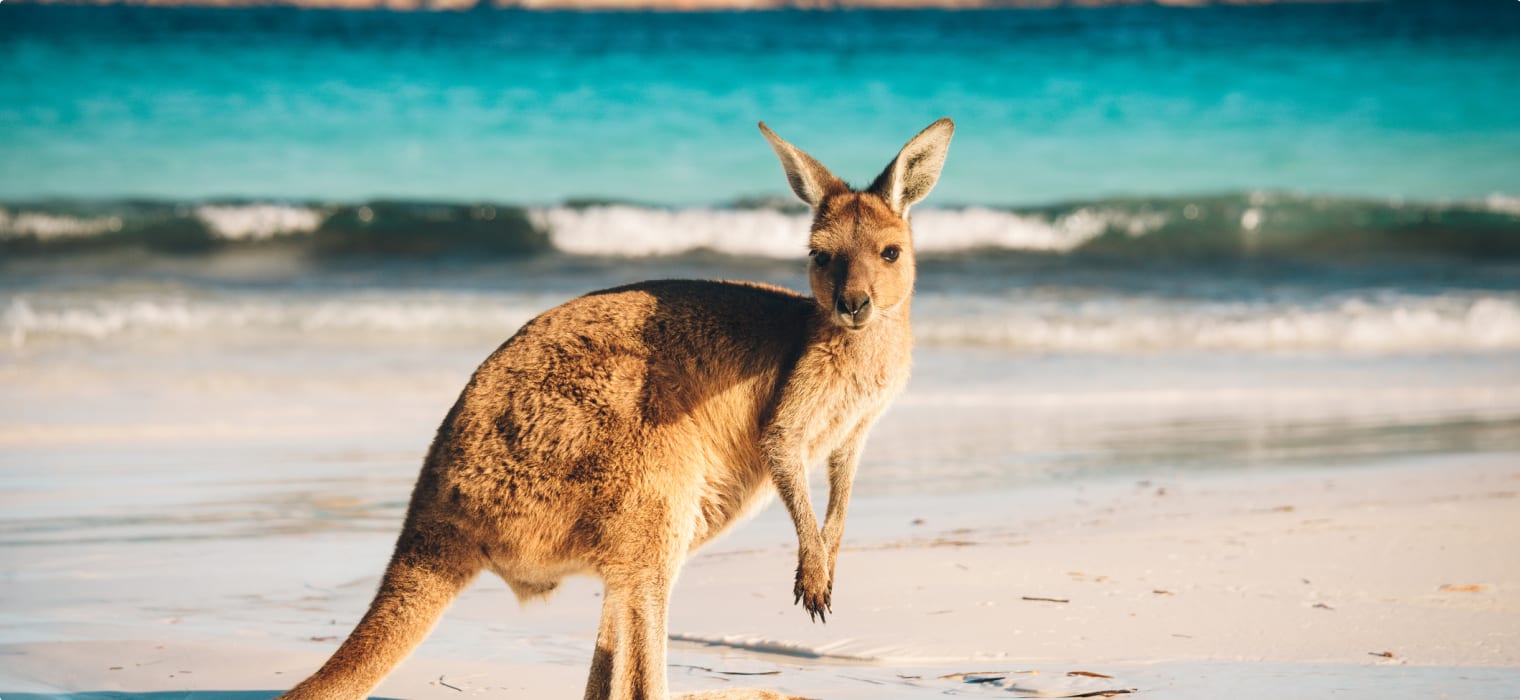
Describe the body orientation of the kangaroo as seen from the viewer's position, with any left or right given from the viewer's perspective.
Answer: facing to the right of the viewer
